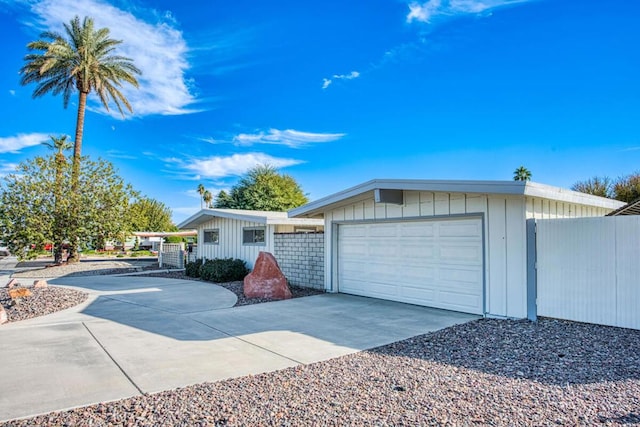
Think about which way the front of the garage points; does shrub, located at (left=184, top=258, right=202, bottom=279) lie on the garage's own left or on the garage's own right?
on the garage's own right

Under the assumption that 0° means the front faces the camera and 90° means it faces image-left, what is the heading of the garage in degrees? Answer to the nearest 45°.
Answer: approximately 45°

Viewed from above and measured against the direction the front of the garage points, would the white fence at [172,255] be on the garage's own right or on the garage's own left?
on the garage's own right

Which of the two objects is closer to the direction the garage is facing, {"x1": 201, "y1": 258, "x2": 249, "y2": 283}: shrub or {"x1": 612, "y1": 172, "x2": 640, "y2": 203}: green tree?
the shrub

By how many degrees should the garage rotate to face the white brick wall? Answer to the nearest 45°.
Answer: approximately 90° to its right

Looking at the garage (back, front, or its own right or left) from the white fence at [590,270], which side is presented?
left

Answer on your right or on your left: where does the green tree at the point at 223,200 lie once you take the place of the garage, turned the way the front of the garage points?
on your right

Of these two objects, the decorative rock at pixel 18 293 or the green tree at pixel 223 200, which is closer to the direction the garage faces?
the decorative rock

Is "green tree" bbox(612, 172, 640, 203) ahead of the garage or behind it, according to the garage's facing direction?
behind
